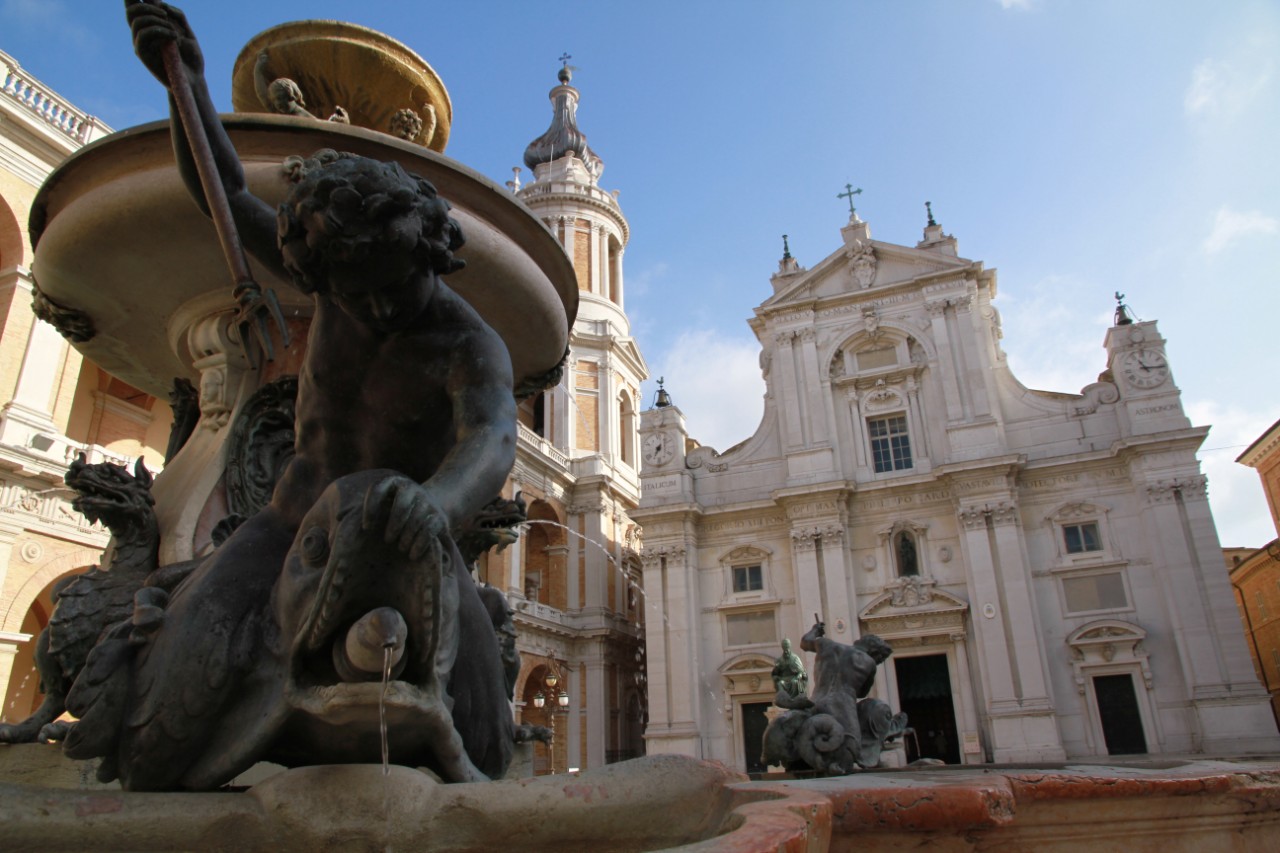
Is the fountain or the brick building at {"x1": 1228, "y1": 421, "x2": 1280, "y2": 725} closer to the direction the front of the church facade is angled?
the fountain

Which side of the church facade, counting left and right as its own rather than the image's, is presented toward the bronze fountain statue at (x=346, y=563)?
front

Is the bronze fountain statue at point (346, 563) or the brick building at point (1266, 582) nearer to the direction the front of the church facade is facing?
the bronze fountain statue

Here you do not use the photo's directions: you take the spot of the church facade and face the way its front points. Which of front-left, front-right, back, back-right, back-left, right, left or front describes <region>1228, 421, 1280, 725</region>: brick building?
back-left

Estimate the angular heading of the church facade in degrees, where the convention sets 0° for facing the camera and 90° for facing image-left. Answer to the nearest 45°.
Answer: approximately 0°

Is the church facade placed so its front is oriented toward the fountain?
yes
